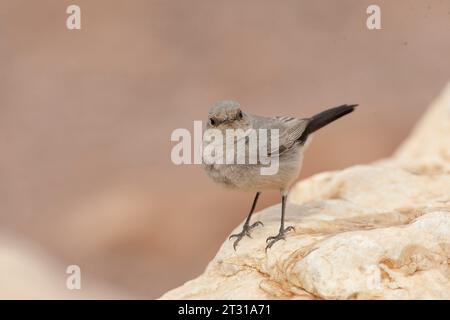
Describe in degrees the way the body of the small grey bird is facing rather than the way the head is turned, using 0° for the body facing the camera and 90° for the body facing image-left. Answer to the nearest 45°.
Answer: approximately 45°
